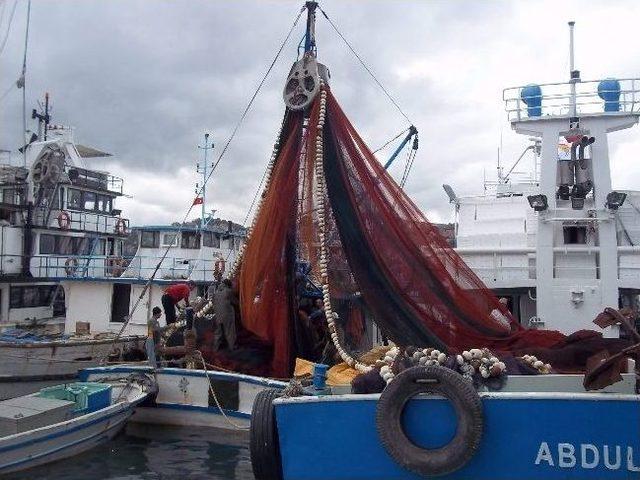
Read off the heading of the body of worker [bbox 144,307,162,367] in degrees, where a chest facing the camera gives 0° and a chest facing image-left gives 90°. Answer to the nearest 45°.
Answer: approximately 270°

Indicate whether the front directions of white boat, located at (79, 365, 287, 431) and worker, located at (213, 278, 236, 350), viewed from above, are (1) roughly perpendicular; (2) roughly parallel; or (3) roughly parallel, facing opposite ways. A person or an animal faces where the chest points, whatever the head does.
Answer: roughly perpendicular

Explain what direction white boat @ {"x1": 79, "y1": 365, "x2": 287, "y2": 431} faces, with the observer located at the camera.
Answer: facing to the left of the viewer

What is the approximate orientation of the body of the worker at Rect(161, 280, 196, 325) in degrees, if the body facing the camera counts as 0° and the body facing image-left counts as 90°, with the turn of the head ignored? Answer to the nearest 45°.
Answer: approximately 270°
